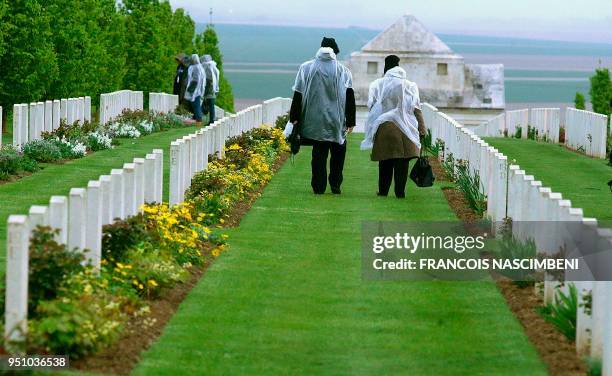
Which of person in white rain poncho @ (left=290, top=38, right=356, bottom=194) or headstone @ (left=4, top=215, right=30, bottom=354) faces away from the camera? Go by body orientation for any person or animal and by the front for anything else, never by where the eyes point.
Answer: the person in white rain poncho

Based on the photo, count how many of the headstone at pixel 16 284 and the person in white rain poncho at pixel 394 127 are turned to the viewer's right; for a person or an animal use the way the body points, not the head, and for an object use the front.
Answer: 1

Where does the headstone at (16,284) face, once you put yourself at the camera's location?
facing to the right of the viewer

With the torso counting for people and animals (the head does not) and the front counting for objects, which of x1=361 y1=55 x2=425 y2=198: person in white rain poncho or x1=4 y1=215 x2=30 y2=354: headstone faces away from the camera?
the person in white rain poncho

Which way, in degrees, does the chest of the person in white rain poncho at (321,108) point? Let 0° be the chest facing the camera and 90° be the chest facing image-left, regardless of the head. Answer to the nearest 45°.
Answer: approximately 180°

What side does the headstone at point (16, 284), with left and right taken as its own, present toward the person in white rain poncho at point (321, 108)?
left

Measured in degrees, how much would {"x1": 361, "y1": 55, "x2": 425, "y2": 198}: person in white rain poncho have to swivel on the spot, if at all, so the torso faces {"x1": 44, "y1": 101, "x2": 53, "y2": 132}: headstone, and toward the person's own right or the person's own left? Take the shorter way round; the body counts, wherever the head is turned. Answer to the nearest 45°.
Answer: approximately 45° to the person's own left

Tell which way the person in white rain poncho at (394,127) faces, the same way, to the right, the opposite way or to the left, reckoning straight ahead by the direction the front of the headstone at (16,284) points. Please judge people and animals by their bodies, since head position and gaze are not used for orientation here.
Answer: to the left

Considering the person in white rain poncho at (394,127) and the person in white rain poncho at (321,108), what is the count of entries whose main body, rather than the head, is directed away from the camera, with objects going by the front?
2

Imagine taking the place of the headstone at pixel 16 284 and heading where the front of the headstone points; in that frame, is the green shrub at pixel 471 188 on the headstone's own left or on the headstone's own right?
on the headstone's own left

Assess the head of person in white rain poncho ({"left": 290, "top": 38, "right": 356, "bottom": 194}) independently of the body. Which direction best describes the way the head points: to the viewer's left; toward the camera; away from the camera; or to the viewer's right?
away from the camera

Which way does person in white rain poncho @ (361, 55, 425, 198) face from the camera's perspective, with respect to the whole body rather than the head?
away from the camera

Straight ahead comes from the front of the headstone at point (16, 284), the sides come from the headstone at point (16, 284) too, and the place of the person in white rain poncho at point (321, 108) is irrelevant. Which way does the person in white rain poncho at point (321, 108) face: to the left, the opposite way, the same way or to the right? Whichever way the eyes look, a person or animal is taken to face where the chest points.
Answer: to the left
